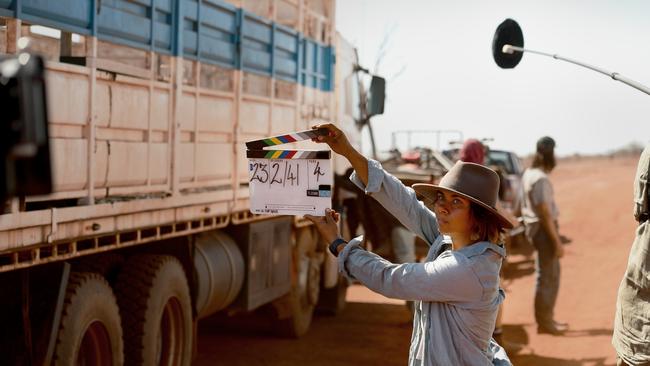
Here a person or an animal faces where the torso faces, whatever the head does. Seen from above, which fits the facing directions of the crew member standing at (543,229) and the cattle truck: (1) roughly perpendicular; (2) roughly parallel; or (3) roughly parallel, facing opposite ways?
roughly perpendicular

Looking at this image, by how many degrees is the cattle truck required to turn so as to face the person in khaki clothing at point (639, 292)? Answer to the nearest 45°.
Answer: approximately 90° to its right

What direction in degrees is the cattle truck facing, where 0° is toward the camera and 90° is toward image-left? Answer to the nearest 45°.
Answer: approximately 225°

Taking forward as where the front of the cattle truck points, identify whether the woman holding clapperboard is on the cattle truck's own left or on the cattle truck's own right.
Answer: on the cattle truck's own right

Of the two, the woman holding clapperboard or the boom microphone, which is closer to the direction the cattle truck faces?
the boom microphone
